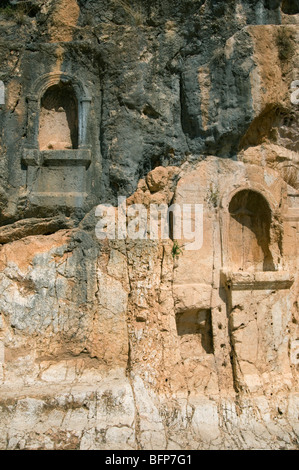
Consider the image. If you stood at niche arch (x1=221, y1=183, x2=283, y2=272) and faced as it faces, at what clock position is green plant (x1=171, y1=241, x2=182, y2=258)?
The green plant is roughly at 2 o'clock from the niche arch.

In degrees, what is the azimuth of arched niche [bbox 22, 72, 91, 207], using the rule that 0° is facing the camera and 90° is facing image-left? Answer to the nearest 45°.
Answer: approximately 0°

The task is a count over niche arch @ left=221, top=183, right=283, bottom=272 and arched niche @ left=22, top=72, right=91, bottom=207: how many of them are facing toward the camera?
2

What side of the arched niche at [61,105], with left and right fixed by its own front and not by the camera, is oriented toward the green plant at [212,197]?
left

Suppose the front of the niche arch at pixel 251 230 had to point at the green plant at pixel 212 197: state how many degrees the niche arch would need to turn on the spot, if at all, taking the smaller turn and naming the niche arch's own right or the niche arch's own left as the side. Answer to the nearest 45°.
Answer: approximately 45° to the niche arch's own right

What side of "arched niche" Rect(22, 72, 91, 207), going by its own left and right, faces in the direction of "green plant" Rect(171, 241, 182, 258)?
left

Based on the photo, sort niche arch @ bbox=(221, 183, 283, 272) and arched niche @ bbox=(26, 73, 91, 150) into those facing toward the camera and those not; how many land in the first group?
2
